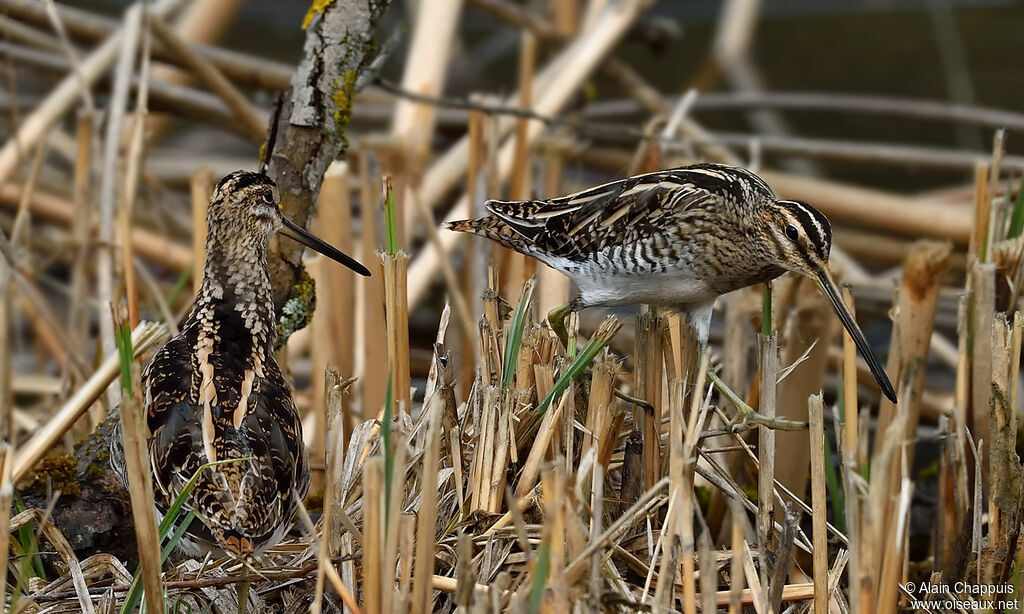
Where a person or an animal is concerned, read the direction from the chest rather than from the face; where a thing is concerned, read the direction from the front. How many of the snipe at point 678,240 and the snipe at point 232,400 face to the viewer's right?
1

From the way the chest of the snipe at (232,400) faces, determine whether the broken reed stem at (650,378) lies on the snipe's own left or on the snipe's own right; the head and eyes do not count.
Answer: on the snipe's own right

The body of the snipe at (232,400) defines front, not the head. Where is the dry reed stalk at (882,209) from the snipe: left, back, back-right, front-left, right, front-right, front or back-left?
front-right

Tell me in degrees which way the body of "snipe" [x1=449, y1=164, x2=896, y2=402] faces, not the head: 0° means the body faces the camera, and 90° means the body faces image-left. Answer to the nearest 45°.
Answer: approximately 270°

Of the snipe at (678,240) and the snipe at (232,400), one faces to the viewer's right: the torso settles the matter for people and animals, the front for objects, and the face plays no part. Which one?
the snipe at (678,240)

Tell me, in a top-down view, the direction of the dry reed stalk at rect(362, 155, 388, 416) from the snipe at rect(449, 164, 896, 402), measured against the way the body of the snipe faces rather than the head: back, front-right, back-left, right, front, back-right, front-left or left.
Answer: back-left

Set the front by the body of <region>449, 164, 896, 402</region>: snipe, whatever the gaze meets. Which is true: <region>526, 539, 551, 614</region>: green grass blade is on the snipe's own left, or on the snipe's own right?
on the snipe's own right

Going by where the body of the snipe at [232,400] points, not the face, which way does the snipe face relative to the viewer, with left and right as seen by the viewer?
facing away from the viewer

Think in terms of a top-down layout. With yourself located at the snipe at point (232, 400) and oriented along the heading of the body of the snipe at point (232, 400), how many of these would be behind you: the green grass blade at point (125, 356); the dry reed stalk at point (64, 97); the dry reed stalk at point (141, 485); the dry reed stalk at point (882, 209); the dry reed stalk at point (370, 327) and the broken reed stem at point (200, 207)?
2

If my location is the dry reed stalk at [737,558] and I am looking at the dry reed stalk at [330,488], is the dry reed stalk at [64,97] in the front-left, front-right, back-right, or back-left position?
front-right

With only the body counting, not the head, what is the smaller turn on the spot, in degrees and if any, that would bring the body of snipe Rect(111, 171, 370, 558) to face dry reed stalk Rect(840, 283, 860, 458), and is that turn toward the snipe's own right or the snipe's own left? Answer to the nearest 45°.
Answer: approximately 90° to the snipe's own right

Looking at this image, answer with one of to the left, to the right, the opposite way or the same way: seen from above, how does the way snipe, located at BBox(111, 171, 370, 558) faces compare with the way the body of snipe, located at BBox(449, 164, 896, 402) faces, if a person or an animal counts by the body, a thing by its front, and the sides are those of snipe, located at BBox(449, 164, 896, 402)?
to the left

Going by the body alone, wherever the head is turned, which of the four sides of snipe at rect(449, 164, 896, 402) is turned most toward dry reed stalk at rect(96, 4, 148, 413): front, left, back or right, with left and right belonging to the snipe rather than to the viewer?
back

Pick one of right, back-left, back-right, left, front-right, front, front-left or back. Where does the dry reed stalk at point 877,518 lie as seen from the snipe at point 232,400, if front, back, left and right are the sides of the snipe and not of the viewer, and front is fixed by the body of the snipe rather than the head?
back-right
